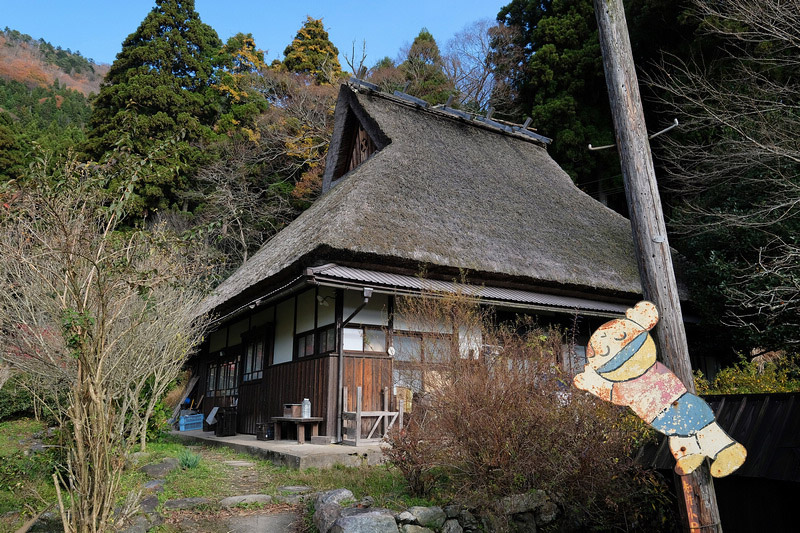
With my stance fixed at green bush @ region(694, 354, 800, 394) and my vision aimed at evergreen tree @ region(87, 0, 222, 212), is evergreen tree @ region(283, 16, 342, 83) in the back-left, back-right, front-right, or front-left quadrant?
front-right

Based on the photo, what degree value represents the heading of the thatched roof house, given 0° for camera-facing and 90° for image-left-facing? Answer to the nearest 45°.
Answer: approximately 315°

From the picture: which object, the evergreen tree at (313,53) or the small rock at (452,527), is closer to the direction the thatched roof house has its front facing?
the small rock

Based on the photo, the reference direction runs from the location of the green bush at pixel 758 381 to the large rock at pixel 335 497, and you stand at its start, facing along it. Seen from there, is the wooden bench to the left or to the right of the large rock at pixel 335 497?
right

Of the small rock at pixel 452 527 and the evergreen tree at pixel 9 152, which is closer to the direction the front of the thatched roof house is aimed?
the small rock

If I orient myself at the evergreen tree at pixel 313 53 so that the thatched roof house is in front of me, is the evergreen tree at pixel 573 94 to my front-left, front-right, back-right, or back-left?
front-left

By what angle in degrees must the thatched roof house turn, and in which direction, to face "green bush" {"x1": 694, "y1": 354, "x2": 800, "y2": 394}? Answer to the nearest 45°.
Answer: approximately 45° to its left

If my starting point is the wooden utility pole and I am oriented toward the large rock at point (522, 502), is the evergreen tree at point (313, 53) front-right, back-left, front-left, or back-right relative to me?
front-right

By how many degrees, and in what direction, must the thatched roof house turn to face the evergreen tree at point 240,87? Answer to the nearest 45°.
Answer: approximately 180°
